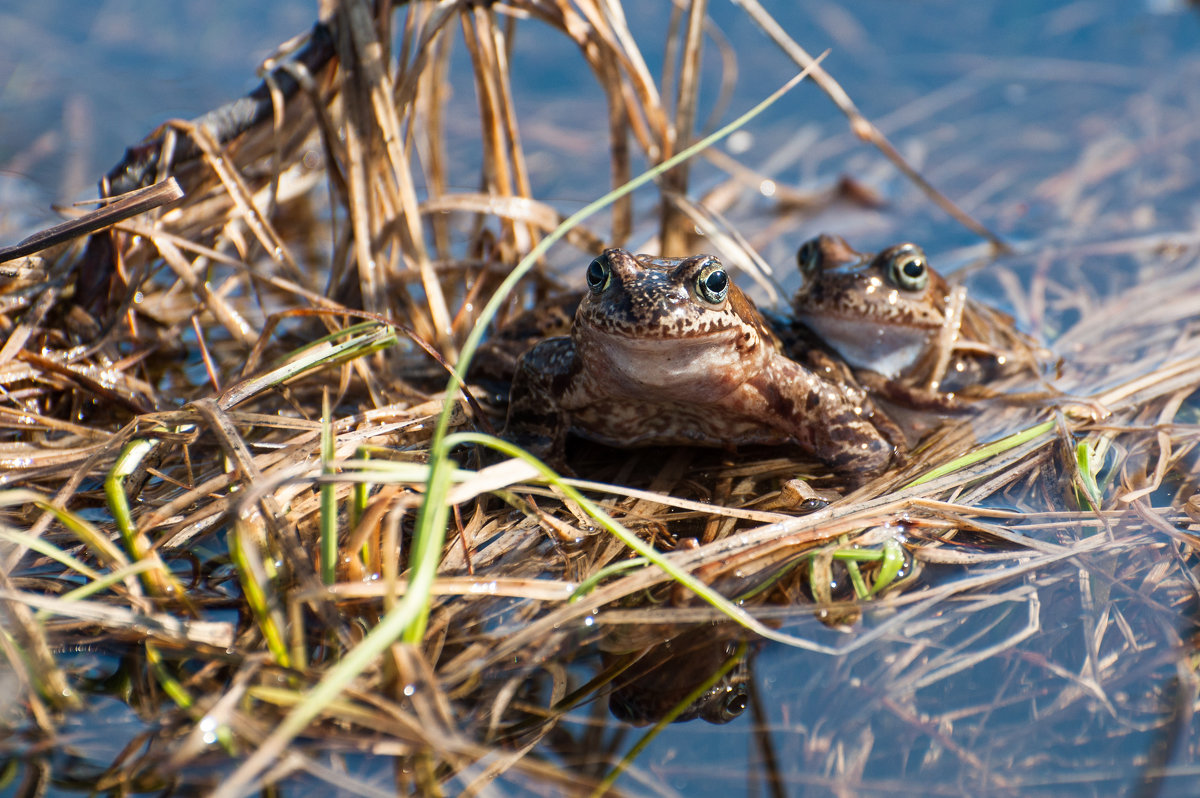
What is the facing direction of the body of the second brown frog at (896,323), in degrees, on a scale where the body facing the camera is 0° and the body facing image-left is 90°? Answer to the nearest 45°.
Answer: approximately 45°
